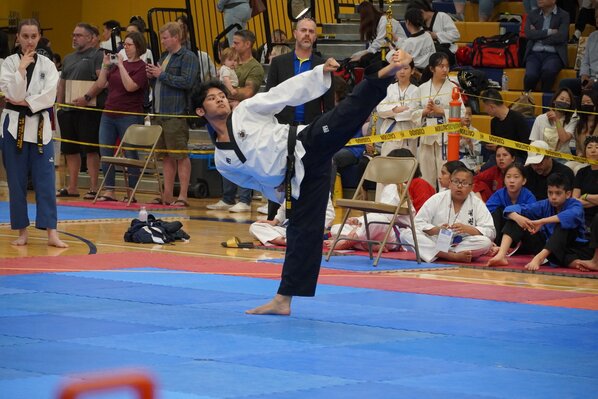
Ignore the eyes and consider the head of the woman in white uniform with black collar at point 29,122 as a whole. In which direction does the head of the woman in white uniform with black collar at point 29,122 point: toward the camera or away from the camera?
toward the camera

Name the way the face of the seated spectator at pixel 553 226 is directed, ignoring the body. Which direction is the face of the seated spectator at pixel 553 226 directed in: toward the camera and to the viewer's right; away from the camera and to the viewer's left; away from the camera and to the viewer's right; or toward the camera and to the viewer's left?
toward the camera and to the viewer's left

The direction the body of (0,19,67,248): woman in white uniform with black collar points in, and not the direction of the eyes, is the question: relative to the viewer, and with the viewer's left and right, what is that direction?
facing the viewer

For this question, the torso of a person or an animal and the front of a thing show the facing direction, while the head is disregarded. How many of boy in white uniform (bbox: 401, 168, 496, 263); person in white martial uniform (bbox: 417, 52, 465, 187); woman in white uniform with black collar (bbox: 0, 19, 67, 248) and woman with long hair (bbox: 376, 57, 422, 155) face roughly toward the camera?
4

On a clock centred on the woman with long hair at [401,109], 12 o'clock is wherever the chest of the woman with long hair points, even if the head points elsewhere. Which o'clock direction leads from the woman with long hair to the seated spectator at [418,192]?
The seated spectator is roughly at 12 o'clock from the woman with long hair.

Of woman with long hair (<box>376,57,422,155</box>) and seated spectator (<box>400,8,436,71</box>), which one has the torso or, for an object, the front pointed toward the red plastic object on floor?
the woman with long hair

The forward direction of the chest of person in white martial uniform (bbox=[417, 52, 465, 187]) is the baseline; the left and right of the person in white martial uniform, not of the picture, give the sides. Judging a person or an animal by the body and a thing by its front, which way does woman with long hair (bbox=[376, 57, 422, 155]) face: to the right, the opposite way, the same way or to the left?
the same way

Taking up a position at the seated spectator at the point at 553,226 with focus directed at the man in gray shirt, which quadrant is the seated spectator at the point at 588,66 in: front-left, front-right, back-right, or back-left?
front-right

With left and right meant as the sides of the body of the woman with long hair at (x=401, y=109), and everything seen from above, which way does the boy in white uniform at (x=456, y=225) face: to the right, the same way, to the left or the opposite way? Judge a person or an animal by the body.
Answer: the same way

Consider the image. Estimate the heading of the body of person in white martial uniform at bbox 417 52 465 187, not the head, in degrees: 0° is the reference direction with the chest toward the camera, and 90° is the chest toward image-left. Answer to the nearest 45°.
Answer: approximately 0°

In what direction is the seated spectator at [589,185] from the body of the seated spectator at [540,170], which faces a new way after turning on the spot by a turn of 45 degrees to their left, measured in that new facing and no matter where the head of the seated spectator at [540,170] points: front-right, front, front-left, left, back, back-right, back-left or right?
front-left

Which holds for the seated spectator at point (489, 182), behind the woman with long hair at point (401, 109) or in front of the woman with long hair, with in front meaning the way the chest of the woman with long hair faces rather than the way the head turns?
in front

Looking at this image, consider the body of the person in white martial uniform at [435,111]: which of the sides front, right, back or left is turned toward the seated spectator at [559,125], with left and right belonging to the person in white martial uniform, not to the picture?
left

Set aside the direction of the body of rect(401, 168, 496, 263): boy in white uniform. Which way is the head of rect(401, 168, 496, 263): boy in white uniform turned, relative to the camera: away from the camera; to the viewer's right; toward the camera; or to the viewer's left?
toward the camera

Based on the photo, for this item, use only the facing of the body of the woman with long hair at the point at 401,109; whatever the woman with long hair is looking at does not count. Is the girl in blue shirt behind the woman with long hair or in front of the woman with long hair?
in front
